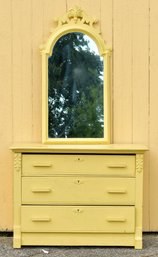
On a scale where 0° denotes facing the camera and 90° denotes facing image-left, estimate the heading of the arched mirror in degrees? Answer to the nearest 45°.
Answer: approximately 0°
